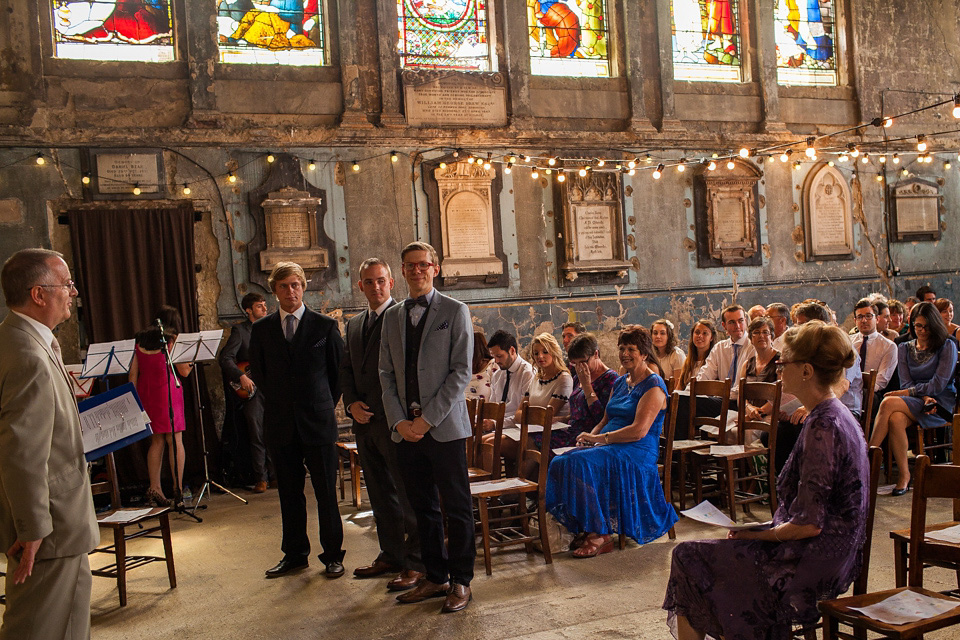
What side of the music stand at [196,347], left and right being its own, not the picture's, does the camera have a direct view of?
back

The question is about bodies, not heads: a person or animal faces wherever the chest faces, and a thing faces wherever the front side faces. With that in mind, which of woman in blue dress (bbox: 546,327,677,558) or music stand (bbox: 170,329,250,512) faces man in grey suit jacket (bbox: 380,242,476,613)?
the woman in blue dress

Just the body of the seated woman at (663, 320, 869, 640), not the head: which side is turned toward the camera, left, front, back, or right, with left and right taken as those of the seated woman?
left

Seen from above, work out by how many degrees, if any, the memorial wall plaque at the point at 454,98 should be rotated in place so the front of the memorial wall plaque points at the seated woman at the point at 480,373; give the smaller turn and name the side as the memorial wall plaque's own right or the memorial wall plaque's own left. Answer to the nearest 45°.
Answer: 0° — it already faces them

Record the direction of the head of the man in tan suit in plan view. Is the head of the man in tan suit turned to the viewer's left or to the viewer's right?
to the viewer's right

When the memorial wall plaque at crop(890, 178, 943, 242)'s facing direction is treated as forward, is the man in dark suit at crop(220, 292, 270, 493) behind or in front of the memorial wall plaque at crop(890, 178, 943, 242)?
in front

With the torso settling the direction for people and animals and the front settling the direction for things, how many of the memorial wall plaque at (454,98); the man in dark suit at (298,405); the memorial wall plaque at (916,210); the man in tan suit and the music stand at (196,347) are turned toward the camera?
3

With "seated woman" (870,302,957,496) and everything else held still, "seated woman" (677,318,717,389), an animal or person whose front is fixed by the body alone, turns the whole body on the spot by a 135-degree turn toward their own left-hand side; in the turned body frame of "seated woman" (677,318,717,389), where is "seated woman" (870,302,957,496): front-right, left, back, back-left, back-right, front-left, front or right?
front-right

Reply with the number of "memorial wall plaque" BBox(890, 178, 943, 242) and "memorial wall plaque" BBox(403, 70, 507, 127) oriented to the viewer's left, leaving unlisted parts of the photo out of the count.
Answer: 0

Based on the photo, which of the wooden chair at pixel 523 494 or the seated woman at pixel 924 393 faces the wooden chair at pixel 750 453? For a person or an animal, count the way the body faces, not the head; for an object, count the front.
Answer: the seated woman

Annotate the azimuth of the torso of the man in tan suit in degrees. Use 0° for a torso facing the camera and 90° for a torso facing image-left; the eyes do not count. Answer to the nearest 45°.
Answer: approximately 270°

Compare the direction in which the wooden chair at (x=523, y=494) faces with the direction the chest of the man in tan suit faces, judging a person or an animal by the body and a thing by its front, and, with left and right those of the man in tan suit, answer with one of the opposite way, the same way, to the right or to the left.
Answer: the opposite way

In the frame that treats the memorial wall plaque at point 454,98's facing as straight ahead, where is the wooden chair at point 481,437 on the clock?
The wooden chair is roughly at 12 o'clock from the memorial wall plaque.

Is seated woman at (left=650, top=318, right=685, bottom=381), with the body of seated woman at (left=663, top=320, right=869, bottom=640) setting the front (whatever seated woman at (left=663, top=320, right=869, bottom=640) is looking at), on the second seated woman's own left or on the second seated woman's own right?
on the second seated woman's own right

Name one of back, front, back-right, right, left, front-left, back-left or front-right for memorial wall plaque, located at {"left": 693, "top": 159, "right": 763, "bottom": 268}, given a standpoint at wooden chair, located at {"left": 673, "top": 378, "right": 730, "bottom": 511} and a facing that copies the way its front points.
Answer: back-right

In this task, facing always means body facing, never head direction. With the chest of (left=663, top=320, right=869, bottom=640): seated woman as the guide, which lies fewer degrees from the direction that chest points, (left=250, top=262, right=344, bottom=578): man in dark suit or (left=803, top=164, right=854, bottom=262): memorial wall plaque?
the man in dark suit

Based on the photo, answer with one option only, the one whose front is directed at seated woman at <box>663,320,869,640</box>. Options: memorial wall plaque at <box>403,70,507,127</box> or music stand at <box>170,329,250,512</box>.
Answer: the memorial wall plaque

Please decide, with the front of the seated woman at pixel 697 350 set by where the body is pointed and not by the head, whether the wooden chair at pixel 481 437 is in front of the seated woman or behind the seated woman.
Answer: in front
